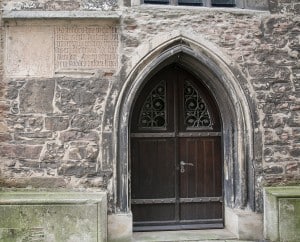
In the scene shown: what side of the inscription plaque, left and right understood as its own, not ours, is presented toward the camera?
front

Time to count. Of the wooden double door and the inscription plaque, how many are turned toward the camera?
2

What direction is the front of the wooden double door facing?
toward the camera

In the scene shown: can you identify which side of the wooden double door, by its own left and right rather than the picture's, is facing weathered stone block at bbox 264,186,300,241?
left
